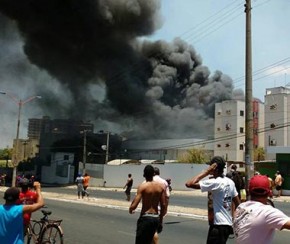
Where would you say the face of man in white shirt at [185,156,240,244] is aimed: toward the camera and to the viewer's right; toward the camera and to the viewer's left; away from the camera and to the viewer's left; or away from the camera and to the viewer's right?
away from the camera and to the viewer's left

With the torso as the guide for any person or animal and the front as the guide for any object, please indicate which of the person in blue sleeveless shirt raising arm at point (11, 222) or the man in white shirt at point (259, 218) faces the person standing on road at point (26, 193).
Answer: the person in blue sleeveless shirt raising arm at point (11, 222)

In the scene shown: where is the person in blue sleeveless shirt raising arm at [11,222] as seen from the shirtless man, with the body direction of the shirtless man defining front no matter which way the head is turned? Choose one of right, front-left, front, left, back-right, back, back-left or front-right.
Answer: back-left

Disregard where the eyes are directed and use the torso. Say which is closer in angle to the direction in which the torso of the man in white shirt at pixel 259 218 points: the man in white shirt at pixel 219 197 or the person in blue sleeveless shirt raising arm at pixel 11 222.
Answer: the man in white shirt

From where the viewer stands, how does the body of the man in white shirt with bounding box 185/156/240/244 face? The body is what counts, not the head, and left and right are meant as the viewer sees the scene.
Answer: facing away from the viewer and to the left of the viewer

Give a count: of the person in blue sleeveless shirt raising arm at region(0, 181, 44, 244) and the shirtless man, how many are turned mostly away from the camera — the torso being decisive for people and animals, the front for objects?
2

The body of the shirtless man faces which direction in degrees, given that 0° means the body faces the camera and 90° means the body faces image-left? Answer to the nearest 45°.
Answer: approximately 180°

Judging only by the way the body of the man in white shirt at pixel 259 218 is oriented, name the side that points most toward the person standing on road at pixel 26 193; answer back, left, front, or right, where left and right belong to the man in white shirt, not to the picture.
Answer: left

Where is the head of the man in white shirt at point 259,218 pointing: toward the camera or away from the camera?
away from the camera

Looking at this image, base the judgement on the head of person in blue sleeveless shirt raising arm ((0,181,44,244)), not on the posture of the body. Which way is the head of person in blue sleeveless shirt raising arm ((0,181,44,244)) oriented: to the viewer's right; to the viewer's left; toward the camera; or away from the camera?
away from the camera

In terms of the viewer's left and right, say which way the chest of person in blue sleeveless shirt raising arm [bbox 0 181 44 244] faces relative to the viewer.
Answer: facing away from the viewer

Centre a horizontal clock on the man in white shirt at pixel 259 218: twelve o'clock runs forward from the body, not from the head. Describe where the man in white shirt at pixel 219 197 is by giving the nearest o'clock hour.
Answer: the man in white shirt at pixel 219 197 is roughly at 10 o'clock from the man in white shirt at pixel 259 218.

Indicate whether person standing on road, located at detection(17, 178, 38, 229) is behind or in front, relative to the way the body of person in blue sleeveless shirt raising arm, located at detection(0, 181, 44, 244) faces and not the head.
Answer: in front
